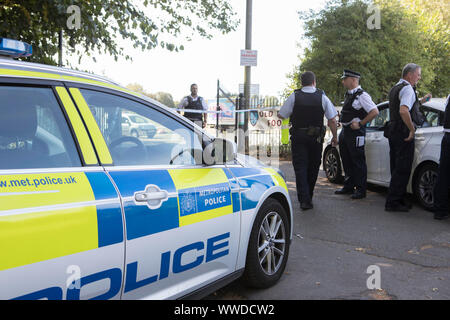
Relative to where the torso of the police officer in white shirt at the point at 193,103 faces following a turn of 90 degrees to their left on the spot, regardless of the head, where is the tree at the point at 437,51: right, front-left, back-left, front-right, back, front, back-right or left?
front-left

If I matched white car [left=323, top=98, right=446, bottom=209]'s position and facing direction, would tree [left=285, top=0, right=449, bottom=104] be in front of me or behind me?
in front

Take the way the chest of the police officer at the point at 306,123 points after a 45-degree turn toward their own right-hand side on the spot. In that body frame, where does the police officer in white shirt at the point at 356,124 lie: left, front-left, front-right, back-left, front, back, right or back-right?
front

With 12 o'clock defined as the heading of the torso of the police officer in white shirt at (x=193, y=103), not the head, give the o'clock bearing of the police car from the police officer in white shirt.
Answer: The police car is roughly at 12 o'clock from the police officer in white shirt.

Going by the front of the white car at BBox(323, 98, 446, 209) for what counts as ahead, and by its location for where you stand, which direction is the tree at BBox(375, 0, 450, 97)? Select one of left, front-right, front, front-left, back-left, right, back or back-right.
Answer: front-right

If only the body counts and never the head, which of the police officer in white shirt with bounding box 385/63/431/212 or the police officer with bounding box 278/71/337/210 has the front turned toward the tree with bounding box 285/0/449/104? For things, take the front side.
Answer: the police officer

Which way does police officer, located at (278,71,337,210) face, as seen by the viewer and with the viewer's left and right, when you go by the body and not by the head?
facing away from the viewer

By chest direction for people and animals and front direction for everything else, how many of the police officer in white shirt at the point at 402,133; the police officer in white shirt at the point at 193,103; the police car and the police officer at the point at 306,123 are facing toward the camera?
1

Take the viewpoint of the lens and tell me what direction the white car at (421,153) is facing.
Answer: facing away from the viewer and to the left of the viewer

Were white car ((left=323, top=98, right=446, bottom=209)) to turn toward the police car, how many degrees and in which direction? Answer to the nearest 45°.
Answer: approximately 135° to its left

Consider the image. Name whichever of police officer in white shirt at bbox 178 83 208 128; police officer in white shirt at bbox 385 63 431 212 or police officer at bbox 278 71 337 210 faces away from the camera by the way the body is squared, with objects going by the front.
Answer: the police officer

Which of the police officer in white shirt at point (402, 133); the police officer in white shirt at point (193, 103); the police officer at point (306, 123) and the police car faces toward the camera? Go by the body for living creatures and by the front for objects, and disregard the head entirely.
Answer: the police officer in white shirt at point (193, 103)

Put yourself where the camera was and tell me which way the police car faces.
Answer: facing away from the viewer and to the right of the viewer

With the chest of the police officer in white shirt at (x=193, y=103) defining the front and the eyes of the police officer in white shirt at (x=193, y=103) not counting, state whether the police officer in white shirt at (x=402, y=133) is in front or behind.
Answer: in front

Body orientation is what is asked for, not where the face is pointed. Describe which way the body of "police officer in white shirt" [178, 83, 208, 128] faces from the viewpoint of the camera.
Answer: toward the camera

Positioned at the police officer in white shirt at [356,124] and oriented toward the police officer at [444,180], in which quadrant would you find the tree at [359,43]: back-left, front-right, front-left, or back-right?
back-left
